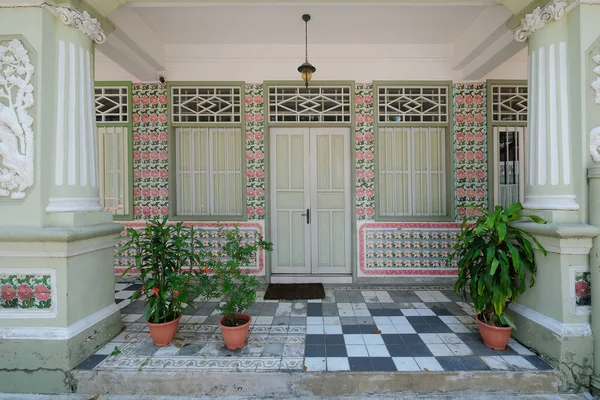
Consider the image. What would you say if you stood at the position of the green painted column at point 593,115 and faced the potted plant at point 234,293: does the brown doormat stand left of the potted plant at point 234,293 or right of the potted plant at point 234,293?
right

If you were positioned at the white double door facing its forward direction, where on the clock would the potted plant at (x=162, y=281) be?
The potted plant is roughly at 1 o'clock from the white double door.

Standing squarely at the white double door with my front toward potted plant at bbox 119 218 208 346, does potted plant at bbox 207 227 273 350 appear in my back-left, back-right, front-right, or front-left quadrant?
front-left

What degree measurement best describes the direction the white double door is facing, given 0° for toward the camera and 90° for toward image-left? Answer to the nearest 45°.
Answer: approximately 0°

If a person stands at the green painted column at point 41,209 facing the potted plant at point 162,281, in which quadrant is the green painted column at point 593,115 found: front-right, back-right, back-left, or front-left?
front-right

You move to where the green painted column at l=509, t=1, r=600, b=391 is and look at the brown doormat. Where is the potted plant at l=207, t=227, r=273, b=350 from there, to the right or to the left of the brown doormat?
left

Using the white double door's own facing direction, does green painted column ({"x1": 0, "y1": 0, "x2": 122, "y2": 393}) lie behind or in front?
in front

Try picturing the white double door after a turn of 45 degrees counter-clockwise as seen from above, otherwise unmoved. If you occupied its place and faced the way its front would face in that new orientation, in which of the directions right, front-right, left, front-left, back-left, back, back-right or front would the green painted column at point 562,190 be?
front

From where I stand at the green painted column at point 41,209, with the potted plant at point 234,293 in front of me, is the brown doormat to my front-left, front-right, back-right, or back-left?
front-left

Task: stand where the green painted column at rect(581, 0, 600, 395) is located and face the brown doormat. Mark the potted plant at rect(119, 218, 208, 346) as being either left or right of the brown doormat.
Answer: left

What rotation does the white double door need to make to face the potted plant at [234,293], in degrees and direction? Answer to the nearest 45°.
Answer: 0° — it already faces it
